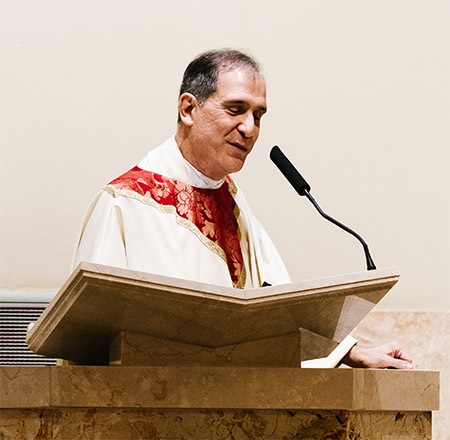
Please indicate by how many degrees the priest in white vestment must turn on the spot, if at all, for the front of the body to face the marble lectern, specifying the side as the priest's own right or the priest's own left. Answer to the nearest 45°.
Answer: approximately 45° to the priest's own right

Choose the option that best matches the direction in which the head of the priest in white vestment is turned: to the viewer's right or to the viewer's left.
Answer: to the viewer's right

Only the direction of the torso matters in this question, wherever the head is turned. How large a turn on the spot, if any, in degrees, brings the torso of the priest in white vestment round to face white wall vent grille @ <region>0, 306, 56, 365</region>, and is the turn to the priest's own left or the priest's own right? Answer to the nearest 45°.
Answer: approximately 180°

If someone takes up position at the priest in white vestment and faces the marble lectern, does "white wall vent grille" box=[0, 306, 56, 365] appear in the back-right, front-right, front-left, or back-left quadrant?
back-right

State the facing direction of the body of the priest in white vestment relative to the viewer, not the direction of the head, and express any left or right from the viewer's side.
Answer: facing the viewer and to the right of the viewer

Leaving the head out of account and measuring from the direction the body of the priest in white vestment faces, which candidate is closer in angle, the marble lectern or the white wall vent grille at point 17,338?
the marble lectern
